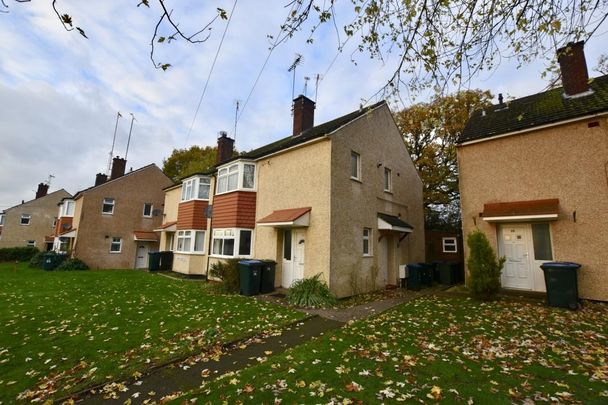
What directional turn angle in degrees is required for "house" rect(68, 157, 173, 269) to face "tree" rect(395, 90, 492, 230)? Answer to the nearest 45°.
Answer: approximately 135° to its left

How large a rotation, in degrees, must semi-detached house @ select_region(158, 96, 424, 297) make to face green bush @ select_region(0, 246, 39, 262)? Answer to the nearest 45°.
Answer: approximately 90° to its right

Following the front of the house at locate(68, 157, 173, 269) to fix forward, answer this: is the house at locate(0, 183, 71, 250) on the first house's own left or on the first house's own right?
on the first house's own right

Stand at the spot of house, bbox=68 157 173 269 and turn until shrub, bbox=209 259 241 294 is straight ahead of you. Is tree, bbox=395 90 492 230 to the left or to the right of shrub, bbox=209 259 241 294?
left

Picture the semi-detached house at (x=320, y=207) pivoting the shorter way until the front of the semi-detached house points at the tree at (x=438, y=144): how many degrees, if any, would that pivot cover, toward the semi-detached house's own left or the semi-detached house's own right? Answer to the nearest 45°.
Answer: approximately 180°

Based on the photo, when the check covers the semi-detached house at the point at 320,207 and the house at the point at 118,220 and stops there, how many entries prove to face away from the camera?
0

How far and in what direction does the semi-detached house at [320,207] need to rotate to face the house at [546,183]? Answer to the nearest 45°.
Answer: approximately 90° to its left

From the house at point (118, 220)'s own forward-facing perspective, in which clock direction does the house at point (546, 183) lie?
the house at point (546, 183) is roughly at 8 o'clock from the house at point (118, 220).

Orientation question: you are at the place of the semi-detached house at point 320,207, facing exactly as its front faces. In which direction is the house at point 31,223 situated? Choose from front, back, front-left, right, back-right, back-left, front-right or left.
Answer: right

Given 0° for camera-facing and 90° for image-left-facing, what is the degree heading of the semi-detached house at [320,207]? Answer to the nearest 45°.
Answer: approximately 45°

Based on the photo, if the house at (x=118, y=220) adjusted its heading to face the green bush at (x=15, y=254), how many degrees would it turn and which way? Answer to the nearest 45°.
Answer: approximately 45° to its right

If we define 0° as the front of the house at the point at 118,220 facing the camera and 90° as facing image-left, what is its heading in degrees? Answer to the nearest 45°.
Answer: approximately 90°
